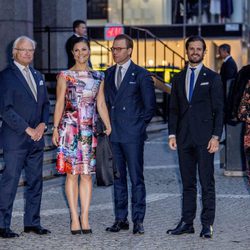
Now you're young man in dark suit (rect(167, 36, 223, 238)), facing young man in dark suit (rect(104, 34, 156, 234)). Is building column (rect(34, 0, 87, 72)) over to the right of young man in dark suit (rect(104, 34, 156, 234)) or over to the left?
right

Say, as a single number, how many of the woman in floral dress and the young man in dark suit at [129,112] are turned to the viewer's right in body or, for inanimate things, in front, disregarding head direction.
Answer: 0

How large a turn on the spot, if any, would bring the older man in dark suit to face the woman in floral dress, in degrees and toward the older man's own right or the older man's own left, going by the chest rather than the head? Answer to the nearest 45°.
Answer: approximately 45° to the older man's own left

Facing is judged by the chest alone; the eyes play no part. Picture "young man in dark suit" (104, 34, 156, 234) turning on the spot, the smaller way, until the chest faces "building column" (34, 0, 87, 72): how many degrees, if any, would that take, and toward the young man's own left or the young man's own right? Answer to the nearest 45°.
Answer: approximately 135° to the young man's own right

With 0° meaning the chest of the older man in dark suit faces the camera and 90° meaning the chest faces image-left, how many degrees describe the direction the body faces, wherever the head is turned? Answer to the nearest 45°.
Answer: approximately 315°

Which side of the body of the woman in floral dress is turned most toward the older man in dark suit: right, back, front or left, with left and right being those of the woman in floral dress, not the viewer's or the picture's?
right

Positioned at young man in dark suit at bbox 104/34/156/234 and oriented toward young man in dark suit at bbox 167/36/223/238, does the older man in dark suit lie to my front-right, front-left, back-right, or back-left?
back-right

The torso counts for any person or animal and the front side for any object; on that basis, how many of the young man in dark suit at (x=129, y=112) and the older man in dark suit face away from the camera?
0

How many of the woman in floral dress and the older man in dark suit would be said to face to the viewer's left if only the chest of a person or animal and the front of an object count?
0

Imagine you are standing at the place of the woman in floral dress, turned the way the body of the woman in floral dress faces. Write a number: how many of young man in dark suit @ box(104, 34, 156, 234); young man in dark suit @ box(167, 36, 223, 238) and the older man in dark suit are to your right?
1

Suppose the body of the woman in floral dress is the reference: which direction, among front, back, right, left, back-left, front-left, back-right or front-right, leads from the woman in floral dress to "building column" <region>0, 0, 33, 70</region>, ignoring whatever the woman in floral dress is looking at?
back

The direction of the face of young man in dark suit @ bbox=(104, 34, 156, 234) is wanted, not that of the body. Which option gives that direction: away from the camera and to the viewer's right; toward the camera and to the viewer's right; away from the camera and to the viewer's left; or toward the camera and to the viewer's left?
toward the camera and to the viewer's left

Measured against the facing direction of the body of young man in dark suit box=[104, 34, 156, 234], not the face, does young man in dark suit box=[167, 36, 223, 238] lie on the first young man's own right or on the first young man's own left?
on the first young man's own left
